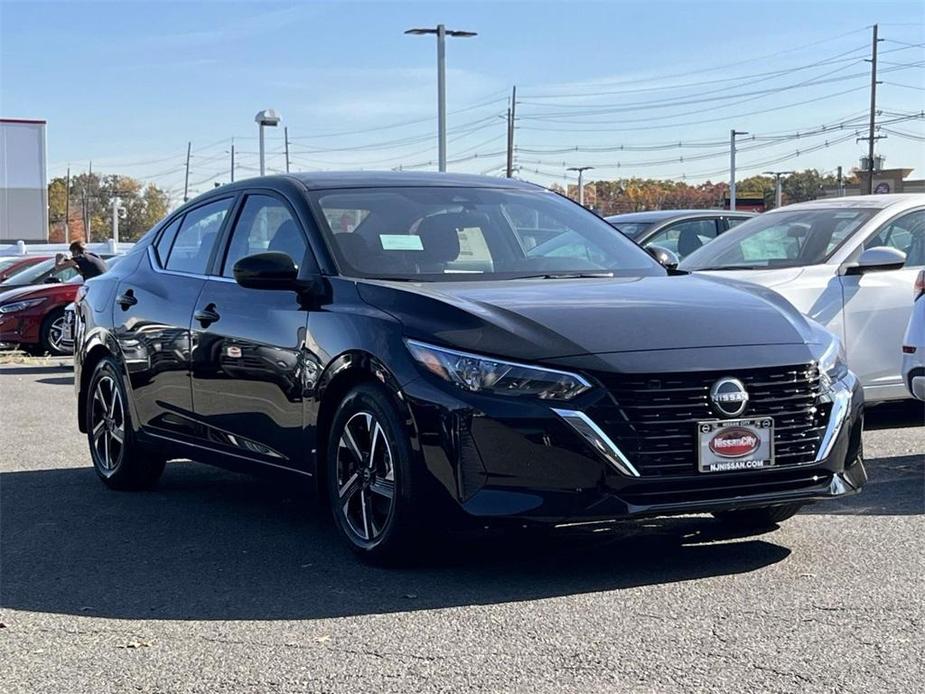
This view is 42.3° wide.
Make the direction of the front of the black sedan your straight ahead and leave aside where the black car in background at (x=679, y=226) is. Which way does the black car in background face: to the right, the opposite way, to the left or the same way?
to the right

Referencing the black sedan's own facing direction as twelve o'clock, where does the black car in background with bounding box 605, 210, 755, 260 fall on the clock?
The black car in background is roughly at 8 o'clock from the black sedan.

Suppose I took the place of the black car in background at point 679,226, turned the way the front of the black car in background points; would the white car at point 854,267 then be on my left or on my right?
on my left

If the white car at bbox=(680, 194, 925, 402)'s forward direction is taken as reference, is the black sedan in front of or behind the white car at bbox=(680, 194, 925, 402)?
in front

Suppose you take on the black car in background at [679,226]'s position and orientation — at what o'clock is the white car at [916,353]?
The white car is roughly at 10 o'clock from the black car in background.

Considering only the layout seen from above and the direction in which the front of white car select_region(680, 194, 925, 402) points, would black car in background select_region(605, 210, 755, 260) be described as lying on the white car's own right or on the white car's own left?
on the white car's own right

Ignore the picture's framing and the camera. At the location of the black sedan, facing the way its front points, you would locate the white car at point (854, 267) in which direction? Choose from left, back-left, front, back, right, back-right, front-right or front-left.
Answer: left

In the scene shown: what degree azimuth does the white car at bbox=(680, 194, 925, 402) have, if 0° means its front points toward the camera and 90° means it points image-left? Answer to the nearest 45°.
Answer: approximately 45°

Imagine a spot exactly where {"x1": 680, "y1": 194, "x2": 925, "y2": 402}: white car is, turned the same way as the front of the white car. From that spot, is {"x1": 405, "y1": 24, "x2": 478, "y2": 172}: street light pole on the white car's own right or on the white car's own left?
on the white car's own right

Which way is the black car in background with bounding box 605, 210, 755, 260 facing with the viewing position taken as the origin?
facing the viewer and to the left of the viewer
